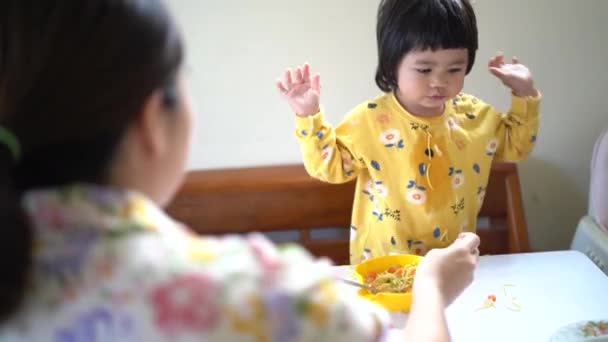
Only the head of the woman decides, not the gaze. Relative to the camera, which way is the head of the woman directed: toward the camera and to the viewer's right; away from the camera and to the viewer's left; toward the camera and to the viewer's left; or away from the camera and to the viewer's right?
away from the camera and to the viewer's right

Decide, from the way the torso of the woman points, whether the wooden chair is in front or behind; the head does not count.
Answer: in front

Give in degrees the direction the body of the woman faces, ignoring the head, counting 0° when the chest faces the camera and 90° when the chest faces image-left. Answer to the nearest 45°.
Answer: approximately 225°

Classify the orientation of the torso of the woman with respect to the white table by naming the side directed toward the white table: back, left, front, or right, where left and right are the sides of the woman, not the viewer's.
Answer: front
